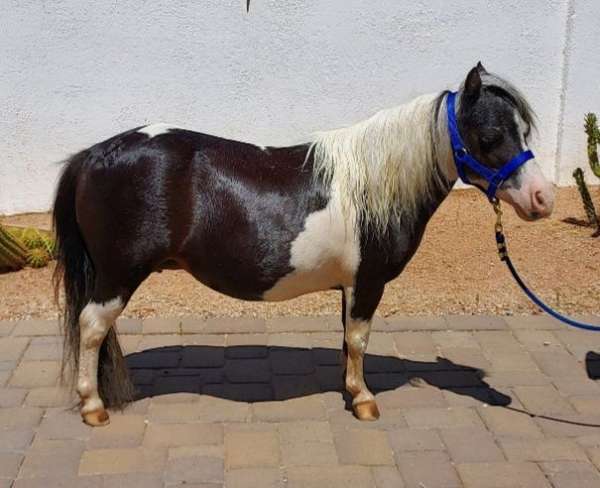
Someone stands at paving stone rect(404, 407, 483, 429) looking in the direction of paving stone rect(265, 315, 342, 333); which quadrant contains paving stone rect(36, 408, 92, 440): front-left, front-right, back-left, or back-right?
front-left

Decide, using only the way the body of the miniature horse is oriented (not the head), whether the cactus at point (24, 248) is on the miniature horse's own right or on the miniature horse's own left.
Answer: on the miniature horse's own left

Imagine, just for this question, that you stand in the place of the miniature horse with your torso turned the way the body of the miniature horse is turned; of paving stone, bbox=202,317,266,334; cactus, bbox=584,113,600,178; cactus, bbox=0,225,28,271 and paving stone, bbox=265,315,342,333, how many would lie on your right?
0

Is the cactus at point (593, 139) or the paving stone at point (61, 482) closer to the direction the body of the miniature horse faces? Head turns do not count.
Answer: the cactus

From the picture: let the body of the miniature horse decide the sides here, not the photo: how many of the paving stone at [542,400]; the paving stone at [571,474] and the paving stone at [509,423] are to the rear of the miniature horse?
0

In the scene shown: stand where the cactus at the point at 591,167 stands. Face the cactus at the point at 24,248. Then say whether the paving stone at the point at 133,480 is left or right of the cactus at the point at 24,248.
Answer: left

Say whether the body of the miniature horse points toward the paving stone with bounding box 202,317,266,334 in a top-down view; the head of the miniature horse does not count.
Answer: no

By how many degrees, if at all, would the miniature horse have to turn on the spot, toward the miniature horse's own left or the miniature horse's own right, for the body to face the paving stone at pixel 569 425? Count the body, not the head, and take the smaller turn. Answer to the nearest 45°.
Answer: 0° — it already faces it

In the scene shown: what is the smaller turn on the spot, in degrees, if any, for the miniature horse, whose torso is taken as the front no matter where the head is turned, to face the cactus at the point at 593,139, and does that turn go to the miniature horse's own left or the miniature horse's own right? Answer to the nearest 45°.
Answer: approximately 45° to the miniature horse's own left

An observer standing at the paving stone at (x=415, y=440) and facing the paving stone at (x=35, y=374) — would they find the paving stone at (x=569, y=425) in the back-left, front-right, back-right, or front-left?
back-right

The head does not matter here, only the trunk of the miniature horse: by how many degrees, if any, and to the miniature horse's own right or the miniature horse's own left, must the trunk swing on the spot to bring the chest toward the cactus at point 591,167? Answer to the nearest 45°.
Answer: approximately 45° to the miniature horse's own left

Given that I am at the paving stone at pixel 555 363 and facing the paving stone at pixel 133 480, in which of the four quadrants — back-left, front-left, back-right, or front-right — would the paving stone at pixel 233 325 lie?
front-right

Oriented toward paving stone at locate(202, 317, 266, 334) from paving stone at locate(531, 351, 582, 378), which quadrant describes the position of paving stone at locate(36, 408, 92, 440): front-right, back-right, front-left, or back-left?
front-left

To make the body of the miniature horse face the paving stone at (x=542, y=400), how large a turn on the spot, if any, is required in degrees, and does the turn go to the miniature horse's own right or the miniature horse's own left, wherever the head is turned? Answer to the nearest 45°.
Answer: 0° — it already faces it

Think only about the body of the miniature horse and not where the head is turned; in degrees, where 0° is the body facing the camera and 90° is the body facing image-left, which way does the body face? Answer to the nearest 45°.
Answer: approximately 270°
